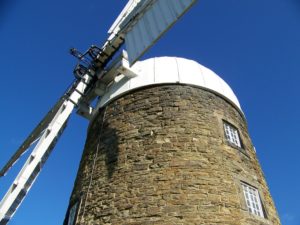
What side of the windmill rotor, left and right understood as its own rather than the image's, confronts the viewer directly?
left
